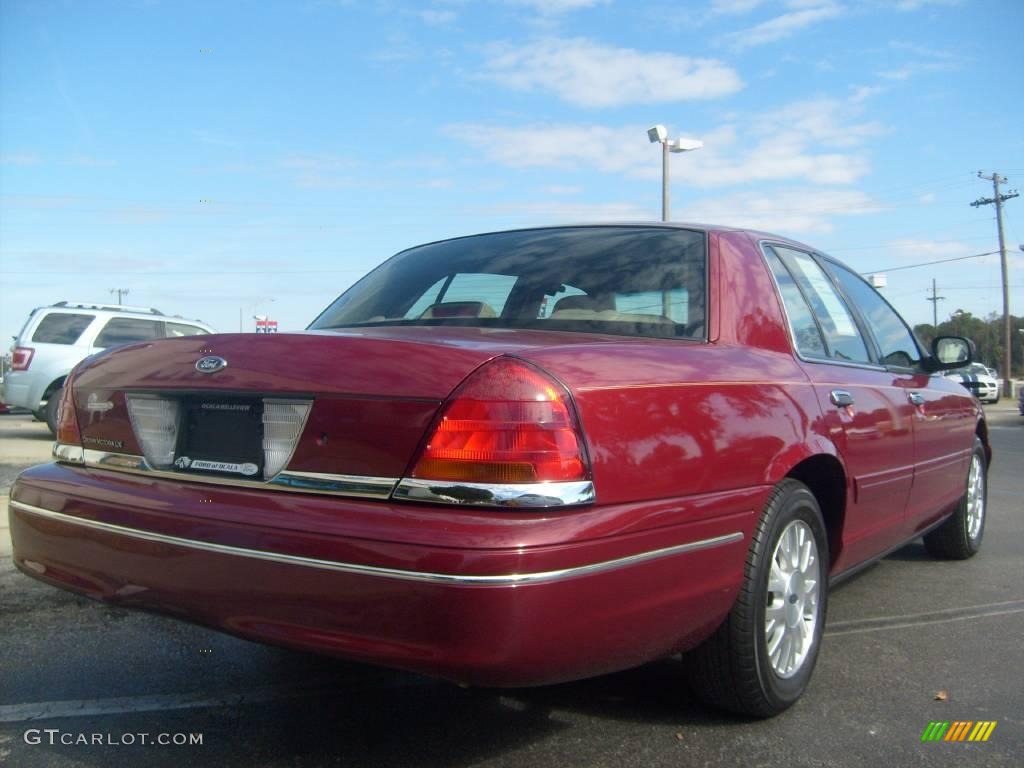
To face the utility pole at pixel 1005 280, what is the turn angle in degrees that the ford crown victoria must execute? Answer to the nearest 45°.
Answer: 0° — it already faces it

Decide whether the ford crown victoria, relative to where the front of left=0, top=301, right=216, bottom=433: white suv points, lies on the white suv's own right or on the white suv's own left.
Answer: on the white suv's own right

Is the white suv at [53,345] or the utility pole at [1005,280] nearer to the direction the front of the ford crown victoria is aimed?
the utility pole

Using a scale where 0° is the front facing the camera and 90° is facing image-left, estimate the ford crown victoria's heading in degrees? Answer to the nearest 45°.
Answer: approximately 225°

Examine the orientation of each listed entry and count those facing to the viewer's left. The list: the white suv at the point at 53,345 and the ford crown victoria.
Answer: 0

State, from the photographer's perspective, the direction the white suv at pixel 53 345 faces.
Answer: facing away from the viewer and to the right of the viewer

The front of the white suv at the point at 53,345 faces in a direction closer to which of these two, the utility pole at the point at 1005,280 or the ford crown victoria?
the utility pole

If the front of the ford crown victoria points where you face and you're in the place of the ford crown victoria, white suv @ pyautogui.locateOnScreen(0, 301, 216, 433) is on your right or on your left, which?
on your left

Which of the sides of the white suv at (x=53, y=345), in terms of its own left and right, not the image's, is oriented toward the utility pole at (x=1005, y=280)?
front
